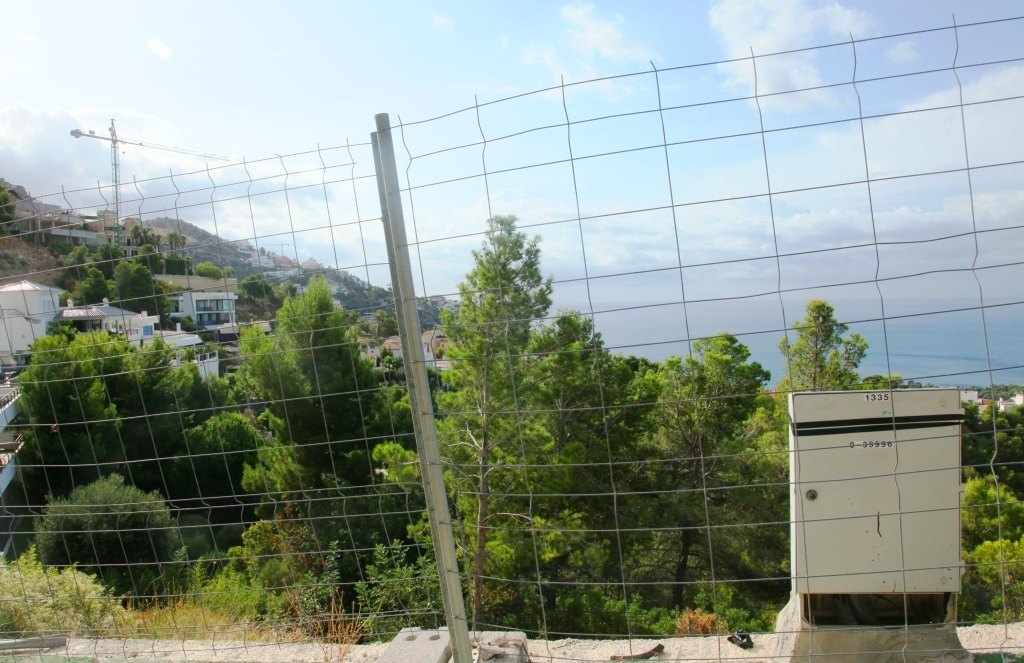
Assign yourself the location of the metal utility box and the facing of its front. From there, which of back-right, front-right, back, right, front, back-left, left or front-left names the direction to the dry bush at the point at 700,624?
back-right

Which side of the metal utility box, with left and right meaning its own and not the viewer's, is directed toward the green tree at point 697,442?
back

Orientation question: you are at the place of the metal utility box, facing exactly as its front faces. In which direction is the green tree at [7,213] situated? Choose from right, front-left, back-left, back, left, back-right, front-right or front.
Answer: right

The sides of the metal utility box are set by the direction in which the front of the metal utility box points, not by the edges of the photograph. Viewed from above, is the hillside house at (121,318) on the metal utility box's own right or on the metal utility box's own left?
on the metal utility box's own right

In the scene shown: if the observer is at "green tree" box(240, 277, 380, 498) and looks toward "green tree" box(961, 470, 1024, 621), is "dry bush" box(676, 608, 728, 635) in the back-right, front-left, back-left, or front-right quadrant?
front-right

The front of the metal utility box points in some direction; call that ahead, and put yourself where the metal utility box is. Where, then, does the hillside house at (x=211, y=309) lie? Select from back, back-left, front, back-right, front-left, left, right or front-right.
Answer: right

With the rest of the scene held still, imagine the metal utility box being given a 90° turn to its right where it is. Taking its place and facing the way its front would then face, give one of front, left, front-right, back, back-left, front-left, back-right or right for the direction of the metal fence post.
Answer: front-left

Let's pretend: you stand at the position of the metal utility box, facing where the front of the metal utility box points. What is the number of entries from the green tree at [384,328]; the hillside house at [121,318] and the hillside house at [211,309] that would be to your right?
3

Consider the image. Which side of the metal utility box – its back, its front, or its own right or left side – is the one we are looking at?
front
